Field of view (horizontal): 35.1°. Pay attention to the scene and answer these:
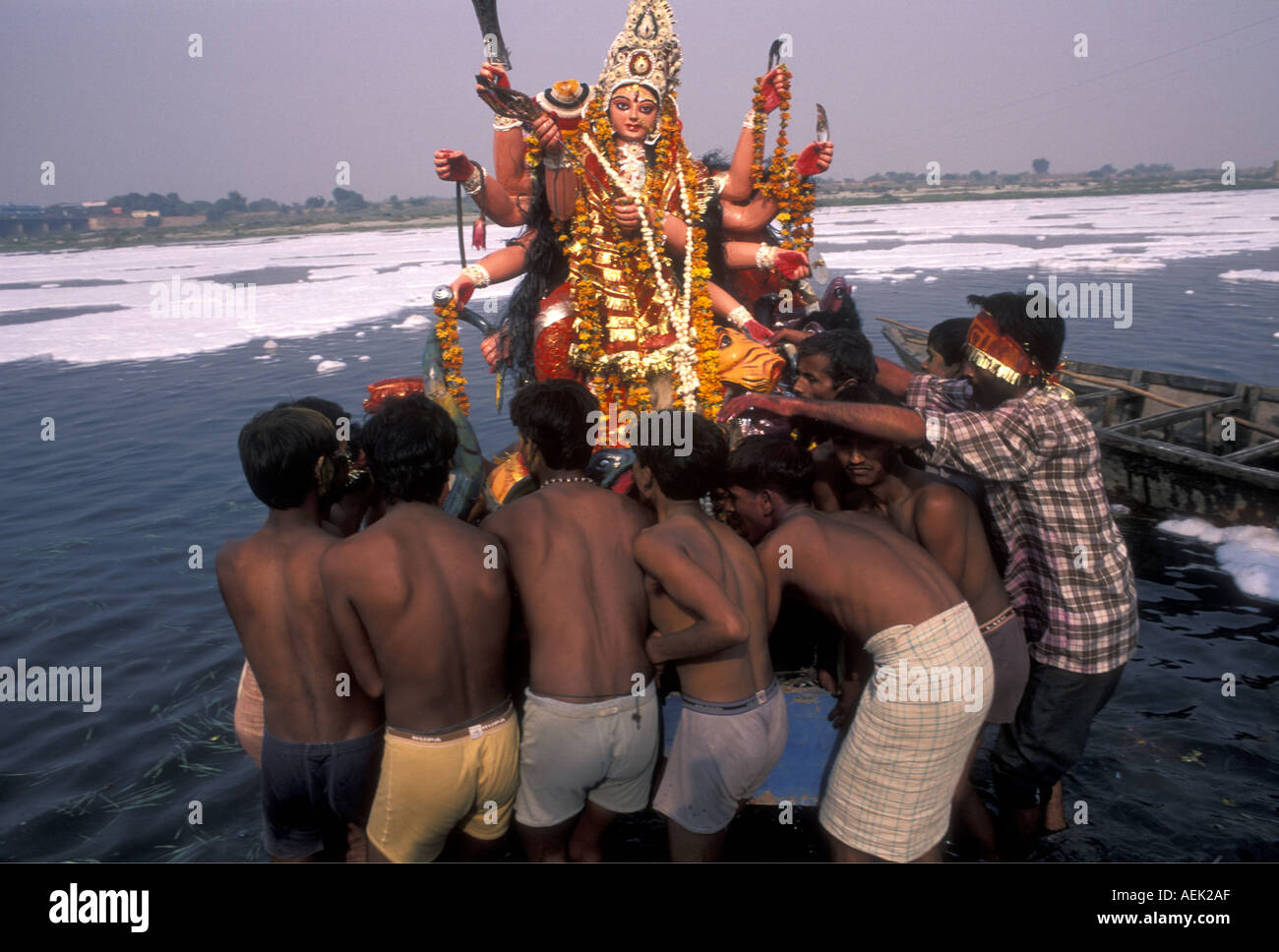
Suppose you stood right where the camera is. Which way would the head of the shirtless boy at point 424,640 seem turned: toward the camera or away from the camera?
away from the camera

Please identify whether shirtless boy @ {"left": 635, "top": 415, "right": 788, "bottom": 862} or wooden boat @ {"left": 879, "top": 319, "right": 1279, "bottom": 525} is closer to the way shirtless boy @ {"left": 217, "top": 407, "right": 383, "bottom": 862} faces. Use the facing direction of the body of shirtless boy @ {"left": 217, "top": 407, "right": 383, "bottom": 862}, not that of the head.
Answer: the wooden boat

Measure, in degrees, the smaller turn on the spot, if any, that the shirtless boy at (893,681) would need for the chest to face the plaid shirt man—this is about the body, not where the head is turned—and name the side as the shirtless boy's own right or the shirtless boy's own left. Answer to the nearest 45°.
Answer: approximately 90° to the shirtless boy's own right

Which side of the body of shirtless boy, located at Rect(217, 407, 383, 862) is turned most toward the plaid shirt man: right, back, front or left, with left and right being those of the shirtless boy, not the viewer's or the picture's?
right

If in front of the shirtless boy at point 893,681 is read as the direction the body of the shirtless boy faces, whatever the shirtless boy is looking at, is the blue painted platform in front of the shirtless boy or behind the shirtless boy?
in front

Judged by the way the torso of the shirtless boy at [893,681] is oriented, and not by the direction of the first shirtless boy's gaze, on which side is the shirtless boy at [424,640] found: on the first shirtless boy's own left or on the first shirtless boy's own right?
on the first shirtless boy's own left

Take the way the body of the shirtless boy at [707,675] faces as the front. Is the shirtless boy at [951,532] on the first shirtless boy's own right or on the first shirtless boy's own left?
on the first shirtless boy's own right
